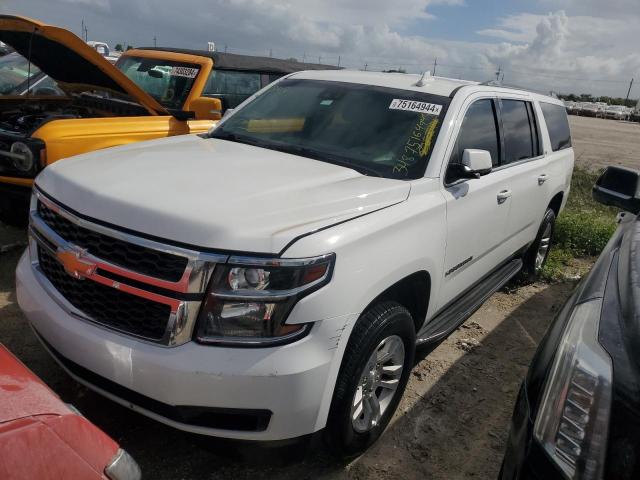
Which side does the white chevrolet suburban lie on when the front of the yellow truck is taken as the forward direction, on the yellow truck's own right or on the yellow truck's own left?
on the yellow truck's own left

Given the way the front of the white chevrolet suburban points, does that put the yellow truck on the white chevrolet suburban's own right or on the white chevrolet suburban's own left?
on the white chevrolet suburban's own right

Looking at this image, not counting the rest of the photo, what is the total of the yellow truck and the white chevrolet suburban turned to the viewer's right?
0

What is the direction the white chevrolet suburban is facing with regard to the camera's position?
facing the viewer and to the left of the viewer
